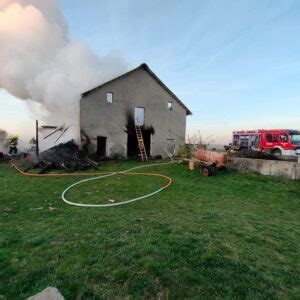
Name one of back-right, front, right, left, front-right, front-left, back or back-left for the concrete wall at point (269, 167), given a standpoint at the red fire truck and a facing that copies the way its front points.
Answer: front-right

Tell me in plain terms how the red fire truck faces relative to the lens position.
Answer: facing the viewer and to the right of the viewer

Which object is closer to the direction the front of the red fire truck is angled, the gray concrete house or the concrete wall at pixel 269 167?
the concrete wall

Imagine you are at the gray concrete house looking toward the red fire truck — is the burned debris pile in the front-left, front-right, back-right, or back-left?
back-right

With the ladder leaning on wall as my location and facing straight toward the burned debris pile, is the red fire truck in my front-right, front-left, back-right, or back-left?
back-left

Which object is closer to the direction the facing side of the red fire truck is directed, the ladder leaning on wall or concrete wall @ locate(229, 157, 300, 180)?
the concrete wall
